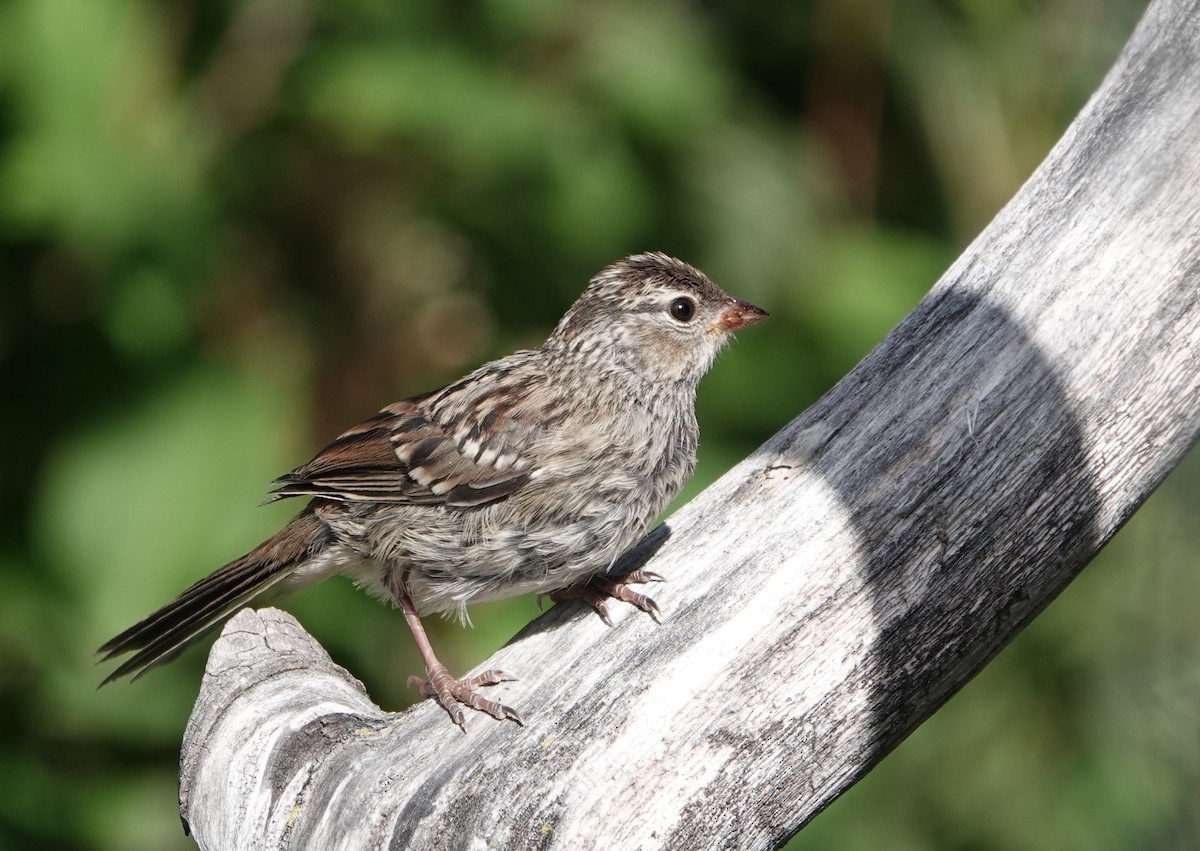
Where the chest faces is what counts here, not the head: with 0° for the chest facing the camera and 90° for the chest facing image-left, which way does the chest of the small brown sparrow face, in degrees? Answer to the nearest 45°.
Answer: approximately 270°
